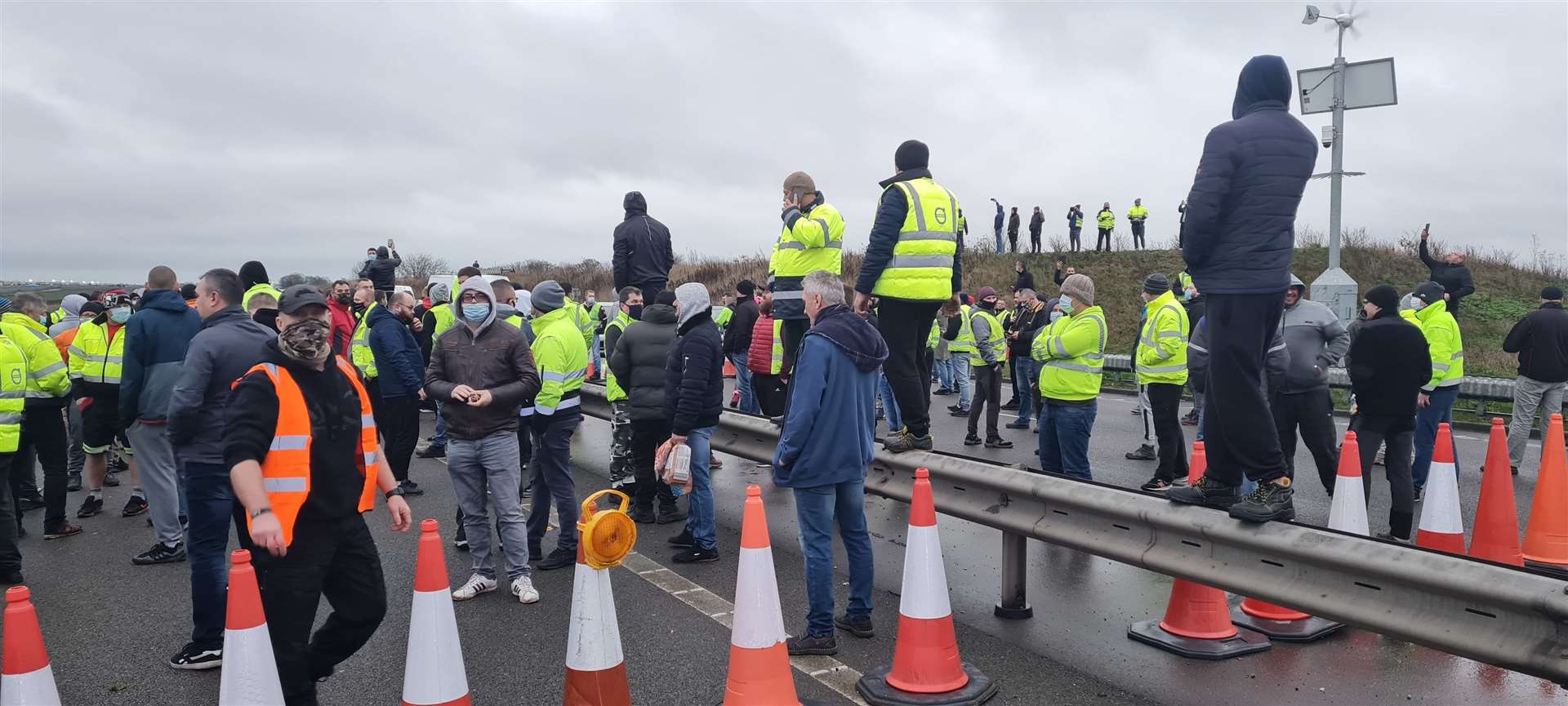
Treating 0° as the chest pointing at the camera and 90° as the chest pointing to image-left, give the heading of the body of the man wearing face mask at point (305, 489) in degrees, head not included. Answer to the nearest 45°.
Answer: approximately 315°

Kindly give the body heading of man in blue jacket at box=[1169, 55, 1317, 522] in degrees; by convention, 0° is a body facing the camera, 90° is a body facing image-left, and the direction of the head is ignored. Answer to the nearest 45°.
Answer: approximately 135°

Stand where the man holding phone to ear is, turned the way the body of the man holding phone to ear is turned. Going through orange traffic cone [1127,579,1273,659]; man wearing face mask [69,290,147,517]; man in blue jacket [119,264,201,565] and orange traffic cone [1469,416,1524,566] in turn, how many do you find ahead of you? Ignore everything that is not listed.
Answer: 2

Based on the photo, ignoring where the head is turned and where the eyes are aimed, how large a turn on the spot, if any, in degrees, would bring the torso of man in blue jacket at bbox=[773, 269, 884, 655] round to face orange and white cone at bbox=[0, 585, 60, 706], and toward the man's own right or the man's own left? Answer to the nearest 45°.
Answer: approximately 90° to the man's own left

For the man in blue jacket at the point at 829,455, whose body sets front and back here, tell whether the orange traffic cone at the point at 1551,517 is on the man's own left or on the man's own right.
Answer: on the man's own right

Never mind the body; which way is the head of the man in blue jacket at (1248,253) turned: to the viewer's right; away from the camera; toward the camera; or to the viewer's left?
away from the camera

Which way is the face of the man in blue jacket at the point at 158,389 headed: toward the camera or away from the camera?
away from the camera

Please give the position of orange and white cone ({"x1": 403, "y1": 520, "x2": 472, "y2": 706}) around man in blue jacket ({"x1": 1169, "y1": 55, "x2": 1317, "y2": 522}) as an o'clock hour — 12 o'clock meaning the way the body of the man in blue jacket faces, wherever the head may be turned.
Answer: The orange and white cone is roughly at 9 o'clock from the man in blue jacket.
